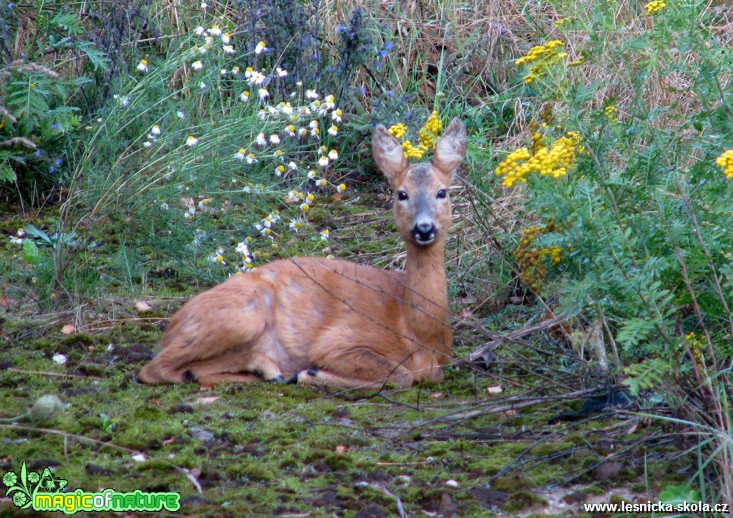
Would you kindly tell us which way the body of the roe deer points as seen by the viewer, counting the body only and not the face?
to the viewer's right
